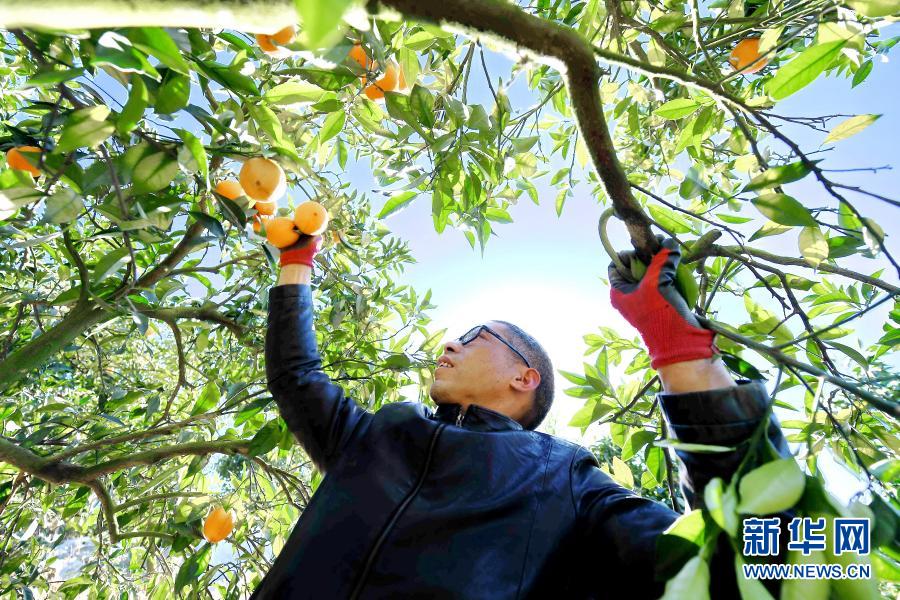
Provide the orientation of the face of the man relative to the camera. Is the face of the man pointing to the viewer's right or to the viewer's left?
to the viewer's left

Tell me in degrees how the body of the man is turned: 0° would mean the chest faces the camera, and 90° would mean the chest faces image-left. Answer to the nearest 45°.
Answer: approximately 45°

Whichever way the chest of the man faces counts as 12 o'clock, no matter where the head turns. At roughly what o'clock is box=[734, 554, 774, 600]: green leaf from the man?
The green leaf is roughly at 10 o'clock from the man.

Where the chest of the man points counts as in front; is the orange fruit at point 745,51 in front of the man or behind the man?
behind

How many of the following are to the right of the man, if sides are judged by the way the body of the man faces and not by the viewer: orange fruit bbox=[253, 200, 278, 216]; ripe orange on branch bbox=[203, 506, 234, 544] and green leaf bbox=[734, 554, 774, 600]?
2

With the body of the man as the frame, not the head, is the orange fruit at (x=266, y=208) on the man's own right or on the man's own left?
on the man's own right
